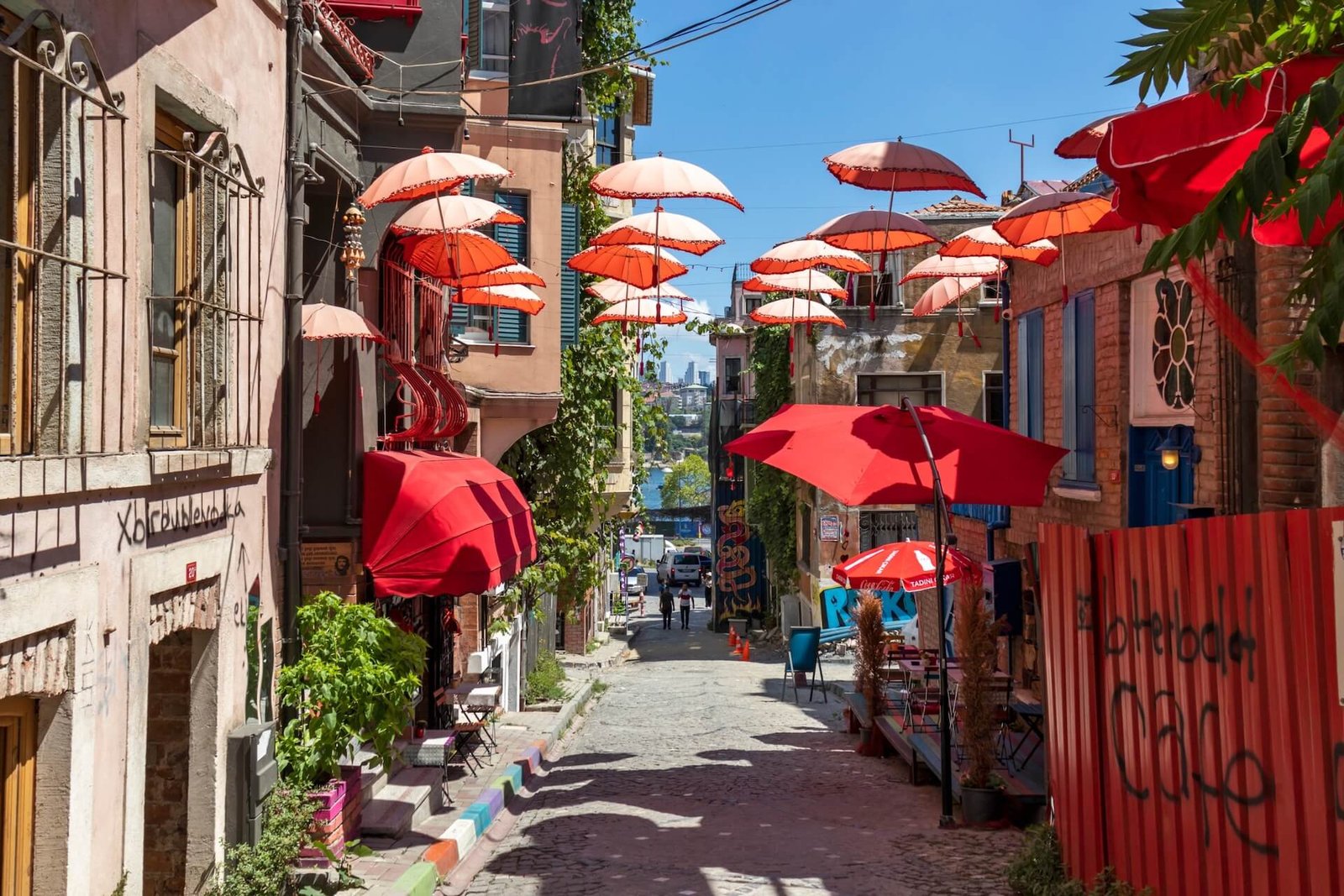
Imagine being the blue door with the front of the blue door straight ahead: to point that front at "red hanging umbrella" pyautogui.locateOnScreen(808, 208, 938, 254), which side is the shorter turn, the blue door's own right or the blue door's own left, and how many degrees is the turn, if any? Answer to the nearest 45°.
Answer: approximately 90° to the blue door's own right

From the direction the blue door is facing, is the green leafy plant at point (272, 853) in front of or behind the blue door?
in front

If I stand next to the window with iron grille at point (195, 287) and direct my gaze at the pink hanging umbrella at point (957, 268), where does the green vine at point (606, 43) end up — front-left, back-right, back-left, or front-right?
front-left

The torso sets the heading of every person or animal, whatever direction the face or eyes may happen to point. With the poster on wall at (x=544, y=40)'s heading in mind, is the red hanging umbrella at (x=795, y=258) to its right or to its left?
on its left

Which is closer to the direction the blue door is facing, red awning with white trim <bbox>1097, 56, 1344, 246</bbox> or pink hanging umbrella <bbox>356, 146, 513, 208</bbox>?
the pink hanging umbrella

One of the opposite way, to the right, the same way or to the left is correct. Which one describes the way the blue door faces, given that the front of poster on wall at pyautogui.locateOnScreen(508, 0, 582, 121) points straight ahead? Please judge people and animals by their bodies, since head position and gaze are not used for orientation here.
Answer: to the right

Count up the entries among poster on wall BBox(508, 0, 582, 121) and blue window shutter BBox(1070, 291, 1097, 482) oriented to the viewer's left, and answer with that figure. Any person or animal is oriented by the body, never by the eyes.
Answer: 1

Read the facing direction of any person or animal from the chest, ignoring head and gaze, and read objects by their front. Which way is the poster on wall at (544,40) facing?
toward the camera

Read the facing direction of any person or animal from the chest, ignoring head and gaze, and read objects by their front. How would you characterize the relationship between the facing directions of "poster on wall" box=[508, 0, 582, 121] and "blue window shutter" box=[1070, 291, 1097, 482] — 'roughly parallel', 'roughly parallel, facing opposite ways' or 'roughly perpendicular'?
roughly perpendicular

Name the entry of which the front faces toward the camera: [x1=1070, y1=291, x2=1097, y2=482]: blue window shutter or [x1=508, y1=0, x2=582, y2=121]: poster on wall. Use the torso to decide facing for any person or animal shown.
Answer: the poster on wall

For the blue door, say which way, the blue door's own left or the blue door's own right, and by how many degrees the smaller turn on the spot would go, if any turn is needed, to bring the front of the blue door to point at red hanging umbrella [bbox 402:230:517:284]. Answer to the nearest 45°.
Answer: approximately 45° to the blue door's own right

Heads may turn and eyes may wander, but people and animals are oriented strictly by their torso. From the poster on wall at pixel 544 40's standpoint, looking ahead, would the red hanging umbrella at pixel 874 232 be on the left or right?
on its left

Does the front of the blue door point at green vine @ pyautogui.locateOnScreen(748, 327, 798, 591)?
no

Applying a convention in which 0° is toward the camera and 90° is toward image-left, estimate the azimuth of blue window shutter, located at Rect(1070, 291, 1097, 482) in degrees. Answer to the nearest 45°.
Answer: approximately 90°

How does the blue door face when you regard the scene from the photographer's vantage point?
facing the viewer and to the left of the viewer
